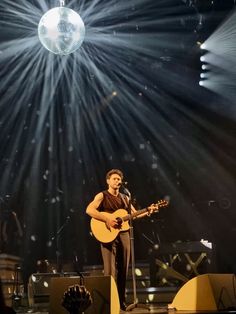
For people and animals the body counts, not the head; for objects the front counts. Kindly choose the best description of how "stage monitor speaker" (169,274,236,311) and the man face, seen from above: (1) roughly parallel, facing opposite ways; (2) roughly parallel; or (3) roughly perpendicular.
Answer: roughly parallel, facing opposite ways

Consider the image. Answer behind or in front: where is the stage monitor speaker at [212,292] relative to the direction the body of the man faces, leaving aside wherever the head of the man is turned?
in front

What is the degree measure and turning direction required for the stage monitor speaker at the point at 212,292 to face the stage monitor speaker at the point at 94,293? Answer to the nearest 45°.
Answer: approximately 45° to its left

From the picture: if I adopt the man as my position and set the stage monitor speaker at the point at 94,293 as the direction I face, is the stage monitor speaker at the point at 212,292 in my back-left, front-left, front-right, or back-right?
front-left

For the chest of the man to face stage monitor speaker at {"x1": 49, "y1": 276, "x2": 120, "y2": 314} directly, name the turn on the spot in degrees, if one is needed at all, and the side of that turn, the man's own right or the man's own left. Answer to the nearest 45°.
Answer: approximately 45° to the man's own right

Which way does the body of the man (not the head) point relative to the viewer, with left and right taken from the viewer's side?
facing the viewer and to the right of the viewer

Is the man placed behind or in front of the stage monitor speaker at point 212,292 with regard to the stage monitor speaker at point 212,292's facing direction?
in front

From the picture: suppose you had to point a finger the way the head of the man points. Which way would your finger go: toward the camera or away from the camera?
toward the camera

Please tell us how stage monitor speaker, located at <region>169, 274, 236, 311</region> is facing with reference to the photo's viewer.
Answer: facing away from the viewer and to the left of the viewer

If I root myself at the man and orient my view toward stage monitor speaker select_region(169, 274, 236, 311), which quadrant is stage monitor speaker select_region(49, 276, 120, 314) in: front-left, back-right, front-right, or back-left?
front-right
